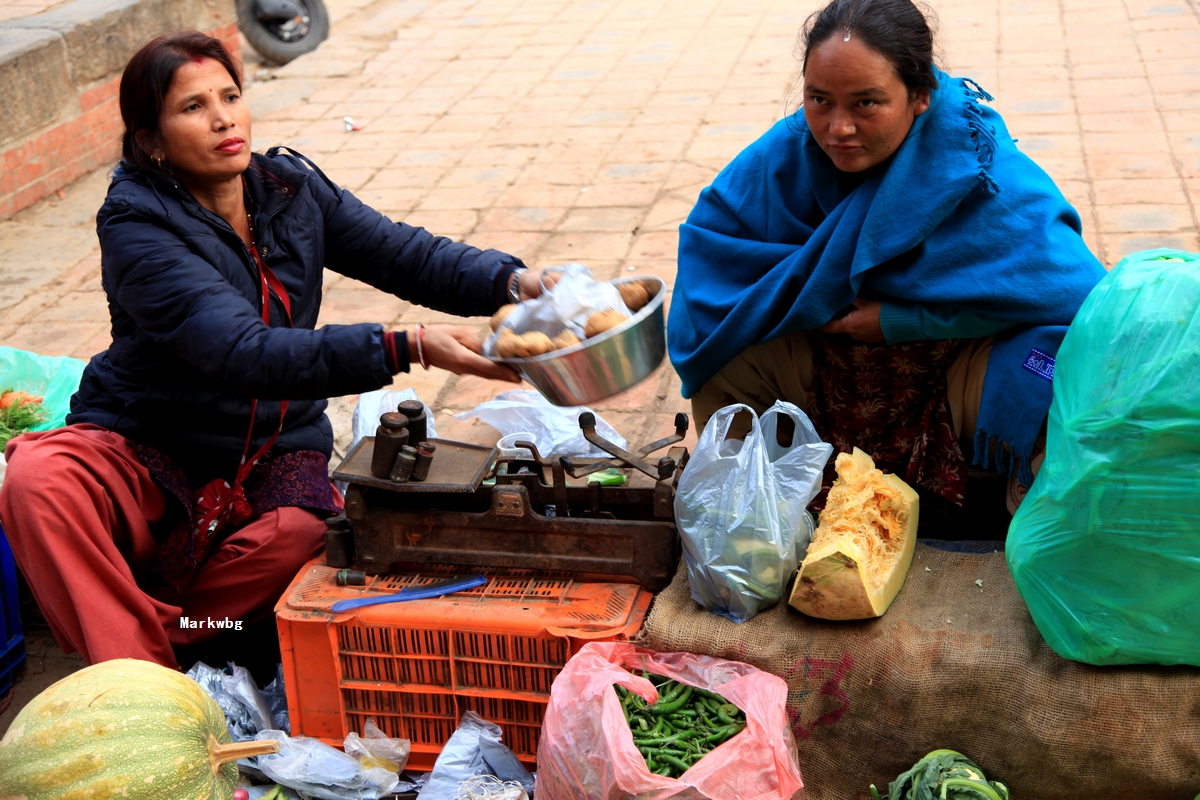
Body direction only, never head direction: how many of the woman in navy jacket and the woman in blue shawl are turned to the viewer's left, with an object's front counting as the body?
0

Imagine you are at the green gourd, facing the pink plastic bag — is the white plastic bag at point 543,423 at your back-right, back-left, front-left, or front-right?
front-left

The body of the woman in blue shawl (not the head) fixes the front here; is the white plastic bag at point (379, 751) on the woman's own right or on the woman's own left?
on the woman's own right

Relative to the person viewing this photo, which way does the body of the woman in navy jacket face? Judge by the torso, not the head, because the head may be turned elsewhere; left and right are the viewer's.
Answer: facing the viewer and to the right of the viewer

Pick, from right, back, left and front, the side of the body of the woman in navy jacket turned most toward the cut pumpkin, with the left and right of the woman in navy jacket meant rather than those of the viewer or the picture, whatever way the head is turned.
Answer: front

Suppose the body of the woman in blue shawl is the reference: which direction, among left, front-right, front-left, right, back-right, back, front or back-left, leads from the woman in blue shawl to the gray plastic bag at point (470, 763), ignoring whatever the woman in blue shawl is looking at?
front-right

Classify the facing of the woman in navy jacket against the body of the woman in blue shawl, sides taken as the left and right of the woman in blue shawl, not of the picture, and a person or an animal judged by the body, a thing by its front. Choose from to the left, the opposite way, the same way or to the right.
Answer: to the left

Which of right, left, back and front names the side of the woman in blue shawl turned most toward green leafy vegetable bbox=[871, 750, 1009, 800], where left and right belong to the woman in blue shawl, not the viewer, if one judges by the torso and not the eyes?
front

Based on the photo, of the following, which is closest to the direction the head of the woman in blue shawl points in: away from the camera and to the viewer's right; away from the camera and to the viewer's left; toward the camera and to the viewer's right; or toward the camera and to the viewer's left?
toward the camera and to the viewer's left

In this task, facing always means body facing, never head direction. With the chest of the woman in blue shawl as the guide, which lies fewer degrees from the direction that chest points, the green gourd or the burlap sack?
the burlap sack

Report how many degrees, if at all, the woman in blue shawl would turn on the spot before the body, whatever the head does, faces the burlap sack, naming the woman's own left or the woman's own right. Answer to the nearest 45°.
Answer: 0° — they already face it

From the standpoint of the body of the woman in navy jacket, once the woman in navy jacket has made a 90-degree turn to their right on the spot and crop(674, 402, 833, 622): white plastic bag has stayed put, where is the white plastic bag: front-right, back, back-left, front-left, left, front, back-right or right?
left

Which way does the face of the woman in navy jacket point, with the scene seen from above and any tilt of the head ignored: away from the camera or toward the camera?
toward the camera

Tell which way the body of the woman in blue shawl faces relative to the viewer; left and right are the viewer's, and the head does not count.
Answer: facing the viewer
